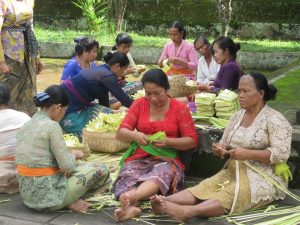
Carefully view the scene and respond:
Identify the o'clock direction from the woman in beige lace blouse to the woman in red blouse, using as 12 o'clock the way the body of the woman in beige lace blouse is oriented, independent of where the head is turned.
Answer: The woman in red blouse is roughly at 2 o'clock from the woman in beige lace blouse.

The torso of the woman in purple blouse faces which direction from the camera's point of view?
to the viewer's left

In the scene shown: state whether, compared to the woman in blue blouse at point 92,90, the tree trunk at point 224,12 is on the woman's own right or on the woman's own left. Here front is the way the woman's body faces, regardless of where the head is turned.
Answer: on the woman's own left

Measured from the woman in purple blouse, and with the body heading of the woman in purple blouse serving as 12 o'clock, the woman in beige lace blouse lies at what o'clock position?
The woman in beige lace blouse is roughly at 9 o'clock from the woman in purple blouse.

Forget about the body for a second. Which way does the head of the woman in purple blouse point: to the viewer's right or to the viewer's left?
to the viewer's left

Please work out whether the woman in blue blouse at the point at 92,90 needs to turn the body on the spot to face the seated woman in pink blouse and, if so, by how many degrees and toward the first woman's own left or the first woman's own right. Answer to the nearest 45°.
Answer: approximately 45° to the first woman's own left

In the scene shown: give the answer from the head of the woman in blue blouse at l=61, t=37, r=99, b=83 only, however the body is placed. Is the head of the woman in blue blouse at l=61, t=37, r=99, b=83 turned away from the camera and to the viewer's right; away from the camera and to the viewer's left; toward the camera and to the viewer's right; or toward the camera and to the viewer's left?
toward the camera and to the viewer's right
